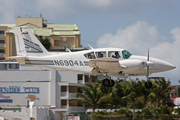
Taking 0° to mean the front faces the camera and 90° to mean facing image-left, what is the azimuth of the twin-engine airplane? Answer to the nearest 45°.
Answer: approximately 270°
